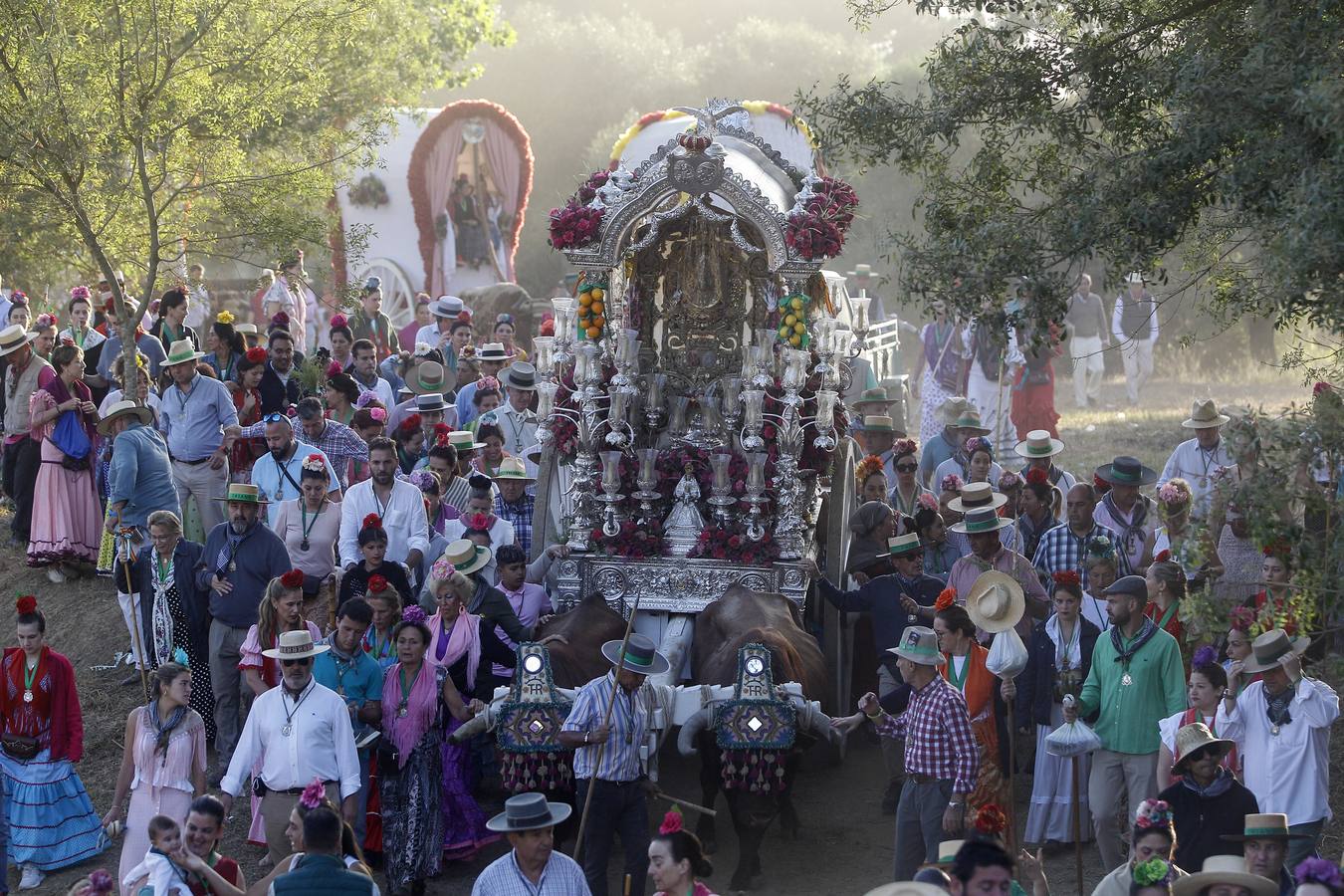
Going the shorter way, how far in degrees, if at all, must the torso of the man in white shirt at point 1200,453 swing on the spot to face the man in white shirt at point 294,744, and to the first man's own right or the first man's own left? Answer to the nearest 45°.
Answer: approximately 45° to the first man's own right

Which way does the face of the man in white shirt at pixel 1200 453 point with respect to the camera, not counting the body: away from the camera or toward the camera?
toward the camera

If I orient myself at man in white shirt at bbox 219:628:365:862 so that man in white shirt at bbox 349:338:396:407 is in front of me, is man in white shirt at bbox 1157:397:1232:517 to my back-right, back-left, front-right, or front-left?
front-right

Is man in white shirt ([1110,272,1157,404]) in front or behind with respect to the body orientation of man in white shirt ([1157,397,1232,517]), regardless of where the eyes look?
behind

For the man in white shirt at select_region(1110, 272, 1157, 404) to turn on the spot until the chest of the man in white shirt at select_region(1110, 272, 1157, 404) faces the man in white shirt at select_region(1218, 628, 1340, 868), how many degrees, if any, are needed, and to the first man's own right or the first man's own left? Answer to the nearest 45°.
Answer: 0° — they already face them

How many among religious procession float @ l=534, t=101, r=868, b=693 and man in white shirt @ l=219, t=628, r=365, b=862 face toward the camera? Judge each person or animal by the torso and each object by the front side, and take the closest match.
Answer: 2

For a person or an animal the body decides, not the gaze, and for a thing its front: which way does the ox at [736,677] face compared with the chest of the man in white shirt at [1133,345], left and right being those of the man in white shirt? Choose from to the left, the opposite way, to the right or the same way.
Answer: the same way

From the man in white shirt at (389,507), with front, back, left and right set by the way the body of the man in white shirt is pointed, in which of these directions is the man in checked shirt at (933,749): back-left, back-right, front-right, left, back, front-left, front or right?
front-left

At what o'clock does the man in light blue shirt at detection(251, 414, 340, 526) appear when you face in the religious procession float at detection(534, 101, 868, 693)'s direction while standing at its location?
The man in light blue shirt is roughly at 3 o'clock from the religious procession float.

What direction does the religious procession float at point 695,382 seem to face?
toward the camera

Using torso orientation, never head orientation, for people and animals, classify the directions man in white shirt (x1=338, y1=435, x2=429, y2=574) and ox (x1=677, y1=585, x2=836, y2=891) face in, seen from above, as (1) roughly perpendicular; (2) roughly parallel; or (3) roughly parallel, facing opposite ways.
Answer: roughly parallel

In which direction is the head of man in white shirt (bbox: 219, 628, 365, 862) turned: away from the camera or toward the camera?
toward the camera

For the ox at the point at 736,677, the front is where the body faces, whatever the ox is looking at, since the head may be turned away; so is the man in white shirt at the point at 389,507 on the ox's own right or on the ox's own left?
on the ox's own right

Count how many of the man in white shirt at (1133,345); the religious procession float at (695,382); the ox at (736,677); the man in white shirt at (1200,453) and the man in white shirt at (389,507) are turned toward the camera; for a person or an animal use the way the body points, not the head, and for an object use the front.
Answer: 5

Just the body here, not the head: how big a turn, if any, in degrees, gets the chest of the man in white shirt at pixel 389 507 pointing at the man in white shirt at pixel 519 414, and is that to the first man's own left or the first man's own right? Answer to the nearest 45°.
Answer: approximately 135° to the first man's own left

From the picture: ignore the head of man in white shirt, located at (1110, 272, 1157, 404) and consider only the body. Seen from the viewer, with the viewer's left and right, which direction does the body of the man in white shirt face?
facing the viewer

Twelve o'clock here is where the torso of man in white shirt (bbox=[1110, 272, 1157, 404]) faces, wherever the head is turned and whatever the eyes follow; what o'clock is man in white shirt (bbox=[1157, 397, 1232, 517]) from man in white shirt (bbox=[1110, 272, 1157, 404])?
man in white shirt (bbox=[1157, 397, 1232, 517]) is roughly at 12 o'clock from man in white shirt (bbox=[1110, 272, 1157, 404]).

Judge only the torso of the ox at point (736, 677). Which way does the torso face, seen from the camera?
toward the camera
